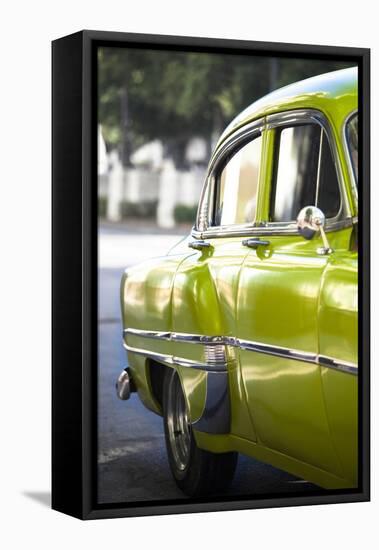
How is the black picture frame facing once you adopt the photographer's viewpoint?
facing the viewer and to the right of the viewer
